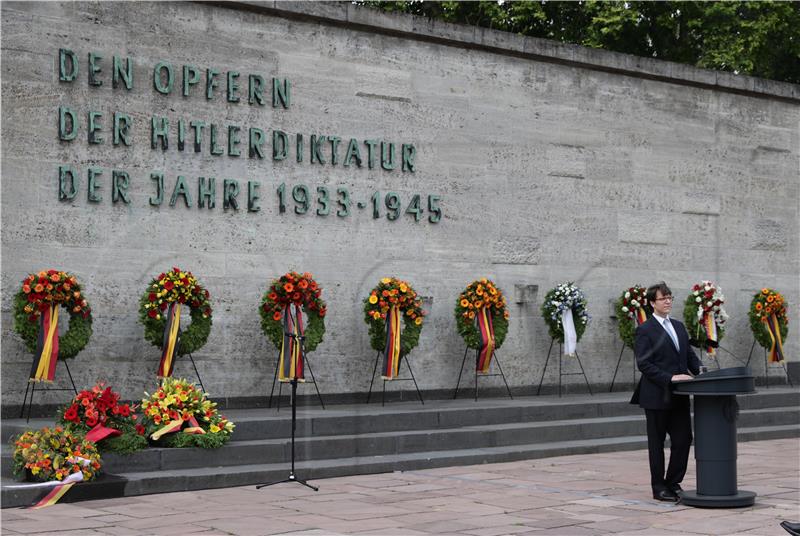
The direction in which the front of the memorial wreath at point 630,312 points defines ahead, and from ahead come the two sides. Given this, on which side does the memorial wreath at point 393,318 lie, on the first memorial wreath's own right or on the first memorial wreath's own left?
on the first memorial wreath's own right

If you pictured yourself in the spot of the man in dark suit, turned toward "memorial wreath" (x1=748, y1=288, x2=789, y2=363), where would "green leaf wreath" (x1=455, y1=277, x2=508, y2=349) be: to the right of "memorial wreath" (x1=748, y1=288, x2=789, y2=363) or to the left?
left

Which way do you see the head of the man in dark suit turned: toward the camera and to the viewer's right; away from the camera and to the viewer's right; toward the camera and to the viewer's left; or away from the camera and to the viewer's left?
toward the camera and to the viewer's right

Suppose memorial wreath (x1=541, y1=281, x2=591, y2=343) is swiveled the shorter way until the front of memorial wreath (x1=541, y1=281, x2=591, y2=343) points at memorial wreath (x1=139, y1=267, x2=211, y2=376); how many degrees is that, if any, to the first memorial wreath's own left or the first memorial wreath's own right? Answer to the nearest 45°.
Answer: approximately 90° to the first memorial wreath's own right

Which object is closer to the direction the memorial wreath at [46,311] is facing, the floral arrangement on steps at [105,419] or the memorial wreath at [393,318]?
the floral arrangement on steps

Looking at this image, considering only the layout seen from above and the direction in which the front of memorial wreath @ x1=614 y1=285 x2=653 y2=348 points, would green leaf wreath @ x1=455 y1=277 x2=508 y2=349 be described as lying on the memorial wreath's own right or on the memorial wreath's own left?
on the memorial wreath's own right

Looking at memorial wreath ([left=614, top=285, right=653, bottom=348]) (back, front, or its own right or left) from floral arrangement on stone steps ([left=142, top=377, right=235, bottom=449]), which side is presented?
right

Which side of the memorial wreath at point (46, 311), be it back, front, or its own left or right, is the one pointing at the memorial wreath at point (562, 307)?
left

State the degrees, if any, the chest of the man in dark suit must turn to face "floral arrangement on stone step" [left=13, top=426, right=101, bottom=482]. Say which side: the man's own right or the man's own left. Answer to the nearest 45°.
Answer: approximately 135° to the man's own right

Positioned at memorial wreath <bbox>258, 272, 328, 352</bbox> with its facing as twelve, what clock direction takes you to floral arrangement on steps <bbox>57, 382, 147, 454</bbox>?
The floral arrangement on steps is roughly at 1 o'clock from the memorial wreath.

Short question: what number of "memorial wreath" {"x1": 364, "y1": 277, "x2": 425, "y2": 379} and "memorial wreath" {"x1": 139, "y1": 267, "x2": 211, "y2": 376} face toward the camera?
2
